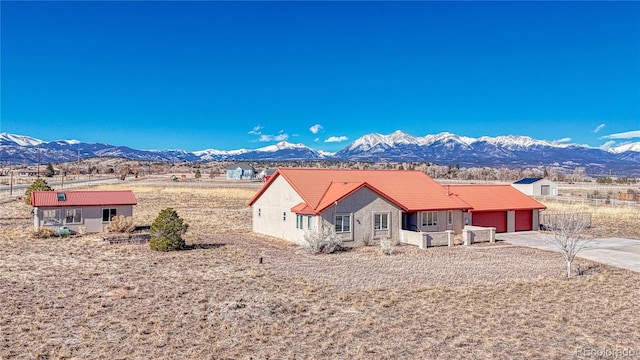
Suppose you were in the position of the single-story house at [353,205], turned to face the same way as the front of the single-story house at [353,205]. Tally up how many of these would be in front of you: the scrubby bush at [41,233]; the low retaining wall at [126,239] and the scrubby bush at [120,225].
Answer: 0

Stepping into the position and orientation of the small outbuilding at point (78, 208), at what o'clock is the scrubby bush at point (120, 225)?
The scrubby bush is roughly at 10 o'clock from the small outbuilding.

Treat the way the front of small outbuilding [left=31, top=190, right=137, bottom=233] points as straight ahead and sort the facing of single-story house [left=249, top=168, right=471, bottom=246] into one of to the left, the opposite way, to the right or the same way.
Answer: the same way

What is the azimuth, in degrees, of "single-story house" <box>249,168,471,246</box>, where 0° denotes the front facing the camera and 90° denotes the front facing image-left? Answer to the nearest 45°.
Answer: approximately 315°

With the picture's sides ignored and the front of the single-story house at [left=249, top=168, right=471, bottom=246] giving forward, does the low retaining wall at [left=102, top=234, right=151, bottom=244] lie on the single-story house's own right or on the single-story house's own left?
on the single-story house's own right

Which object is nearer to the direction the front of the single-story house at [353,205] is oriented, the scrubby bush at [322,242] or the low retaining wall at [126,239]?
the scrubby bush

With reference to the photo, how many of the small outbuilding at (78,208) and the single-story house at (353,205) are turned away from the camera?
0

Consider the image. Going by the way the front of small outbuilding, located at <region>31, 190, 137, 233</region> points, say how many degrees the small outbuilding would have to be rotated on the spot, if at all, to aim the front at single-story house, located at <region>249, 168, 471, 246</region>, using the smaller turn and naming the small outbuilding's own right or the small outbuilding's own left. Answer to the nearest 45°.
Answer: approximately 45° to the small outbuilding's own left

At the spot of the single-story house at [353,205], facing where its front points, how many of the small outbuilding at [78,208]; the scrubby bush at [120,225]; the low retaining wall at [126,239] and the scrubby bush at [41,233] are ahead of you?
0

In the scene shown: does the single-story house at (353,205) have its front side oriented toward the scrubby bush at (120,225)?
no

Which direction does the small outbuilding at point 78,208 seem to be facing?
toward the camera

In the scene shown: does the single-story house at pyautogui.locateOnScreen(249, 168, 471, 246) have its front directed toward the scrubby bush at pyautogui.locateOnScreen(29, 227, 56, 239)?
no

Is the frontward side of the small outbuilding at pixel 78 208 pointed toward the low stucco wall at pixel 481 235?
no

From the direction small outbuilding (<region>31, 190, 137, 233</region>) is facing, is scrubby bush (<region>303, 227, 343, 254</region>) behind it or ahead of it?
ahead

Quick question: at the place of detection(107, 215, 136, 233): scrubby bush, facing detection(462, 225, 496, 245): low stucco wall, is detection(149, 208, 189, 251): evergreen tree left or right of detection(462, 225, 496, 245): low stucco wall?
right

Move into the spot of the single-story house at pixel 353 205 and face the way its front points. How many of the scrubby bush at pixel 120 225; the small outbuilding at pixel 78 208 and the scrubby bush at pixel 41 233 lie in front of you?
0

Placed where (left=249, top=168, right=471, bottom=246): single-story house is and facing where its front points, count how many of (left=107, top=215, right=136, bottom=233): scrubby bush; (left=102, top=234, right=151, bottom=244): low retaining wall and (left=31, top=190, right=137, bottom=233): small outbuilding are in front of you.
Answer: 0

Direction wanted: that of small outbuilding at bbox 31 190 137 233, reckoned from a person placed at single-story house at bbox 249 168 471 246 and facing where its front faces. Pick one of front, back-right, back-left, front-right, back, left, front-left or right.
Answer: back-right
